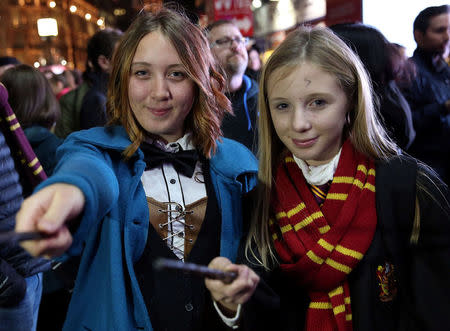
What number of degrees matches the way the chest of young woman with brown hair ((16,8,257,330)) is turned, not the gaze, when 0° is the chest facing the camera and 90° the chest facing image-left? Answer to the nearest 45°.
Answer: approximately 0°

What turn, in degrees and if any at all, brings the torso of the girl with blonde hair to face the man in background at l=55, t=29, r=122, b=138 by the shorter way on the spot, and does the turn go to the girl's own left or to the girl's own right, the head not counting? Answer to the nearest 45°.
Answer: approximately 90° to the girl's own right

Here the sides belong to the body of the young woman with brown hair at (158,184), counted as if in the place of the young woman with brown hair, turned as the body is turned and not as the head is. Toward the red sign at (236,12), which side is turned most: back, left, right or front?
back

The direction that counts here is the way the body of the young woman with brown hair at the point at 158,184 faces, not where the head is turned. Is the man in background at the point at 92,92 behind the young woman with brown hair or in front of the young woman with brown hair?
behind

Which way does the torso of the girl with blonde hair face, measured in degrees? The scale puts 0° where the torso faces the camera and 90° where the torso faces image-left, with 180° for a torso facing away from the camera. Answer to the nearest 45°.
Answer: approximately 45°

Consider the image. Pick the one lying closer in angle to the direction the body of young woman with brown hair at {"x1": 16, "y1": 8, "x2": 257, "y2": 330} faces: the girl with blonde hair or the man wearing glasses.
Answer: the girl with blonde hair

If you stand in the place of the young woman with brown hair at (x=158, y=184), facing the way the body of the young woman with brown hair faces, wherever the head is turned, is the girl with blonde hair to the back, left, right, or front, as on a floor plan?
left
